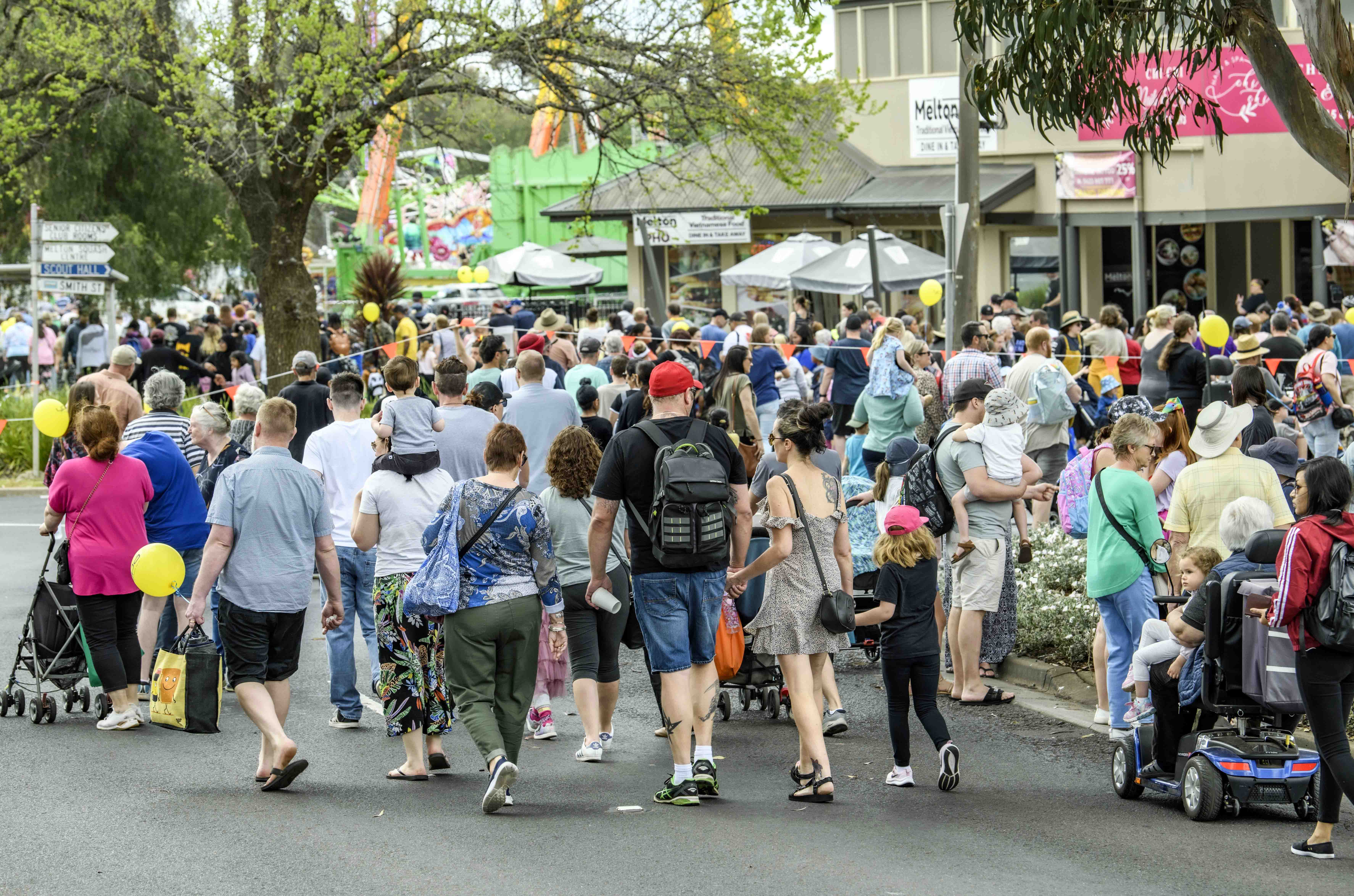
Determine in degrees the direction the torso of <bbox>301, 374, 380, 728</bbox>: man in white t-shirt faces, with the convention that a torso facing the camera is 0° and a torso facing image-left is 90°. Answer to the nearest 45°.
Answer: approximately 180°

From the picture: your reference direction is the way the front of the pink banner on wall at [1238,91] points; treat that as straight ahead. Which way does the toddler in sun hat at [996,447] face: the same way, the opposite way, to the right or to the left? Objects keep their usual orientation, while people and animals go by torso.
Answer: the opposite way

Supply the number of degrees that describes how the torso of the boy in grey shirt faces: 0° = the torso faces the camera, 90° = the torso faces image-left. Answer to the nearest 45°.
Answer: approximately 180°

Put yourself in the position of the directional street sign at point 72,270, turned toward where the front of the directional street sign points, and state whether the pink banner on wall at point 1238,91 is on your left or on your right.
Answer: on your left

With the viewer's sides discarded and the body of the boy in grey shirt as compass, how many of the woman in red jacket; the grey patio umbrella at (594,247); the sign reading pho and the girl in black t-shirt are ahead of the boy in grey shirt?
2

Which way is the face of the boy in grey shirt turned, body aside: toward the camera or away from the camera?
away from the camera

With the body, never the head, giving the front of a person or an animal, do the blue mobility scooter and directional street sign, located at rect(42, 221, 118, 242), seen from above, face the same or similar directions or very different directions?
very different directions

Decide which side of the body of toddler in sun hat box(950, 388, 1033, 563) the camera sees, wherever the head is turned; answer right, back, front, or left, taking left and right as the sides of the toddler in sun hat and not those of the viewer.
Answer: back

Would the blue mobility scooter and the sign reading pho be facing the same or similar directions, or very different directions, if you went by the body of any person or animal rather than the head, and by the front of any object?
very different directions

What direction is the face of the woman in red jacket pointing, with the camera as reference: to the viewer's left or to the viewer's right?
to the viewer's left

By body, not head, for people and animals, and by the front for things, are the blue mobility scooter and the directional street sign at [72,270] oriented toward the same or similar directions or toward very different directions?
very different directions

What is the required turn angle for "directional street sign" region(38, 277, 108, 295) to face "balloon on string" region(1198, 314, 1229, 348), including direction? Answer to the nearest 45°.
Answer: approximately 45° to its left

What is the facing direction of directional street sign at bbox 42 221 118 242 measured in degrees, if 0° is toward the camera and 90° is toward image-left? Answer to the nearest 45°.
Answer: approximately 0°

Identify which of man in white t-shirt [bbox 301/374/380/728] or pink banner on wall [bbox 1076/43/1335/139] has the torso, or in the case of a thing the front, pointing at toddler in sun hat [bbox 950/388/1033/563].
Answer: the pink banner on wall

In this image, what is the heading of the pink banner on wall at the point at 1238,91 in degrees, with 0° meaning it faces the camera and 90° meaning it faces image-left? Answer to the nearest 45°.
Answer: approximately 0°

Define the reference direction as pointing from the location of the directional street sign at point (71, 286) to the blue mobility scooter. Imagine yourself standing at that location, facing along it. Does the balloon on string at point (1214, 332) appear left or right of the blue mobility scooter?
left
